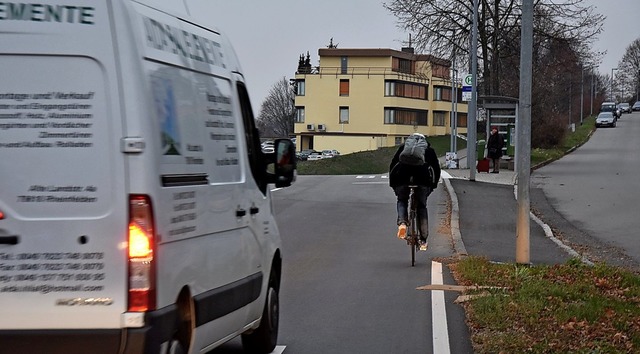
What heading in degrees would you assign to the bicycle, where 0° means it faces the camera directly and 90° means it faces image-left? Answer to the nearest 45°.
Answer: approximately 180°

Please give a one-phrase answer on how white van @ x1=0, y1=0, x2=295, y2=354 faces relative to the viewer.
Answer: facing away from the viewer and to the right of the viewer

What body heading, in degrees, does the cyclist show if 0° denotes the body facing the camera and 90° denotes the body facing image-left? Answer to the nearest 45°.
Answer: approximately 180°
